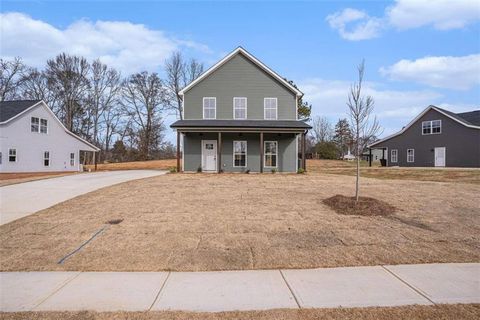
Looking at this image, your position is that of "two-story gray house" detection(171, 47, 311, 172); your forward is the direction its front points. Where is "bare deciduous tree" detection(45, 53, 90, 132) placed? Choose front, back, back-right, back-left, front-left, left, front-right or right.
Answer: back-right

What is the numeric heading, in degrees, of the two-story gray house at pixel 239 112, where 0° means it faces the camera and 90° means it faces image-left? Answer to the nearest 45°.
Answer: approximately 0°

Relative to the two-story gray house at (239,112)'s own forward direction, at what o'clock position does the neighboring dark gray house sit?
The neighboring dark gray house is roughly at 8 o'clock from the two-story gray house.

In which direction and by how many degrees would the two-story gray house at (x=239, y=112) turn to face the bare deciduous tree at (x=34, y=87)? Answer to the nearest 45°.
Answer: approximately 135° to its right

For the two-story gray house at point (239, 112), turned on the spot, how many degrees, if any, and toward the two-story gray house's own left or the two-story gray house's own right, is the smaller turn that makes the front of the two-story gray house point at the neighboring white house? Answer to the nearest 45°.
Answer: approximately 90° to the two-story gray house's own right

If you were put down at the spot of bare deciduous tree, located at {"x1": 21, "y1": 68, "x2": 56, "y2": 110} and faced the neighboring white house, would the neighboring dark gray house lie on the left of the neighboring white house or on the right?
left
